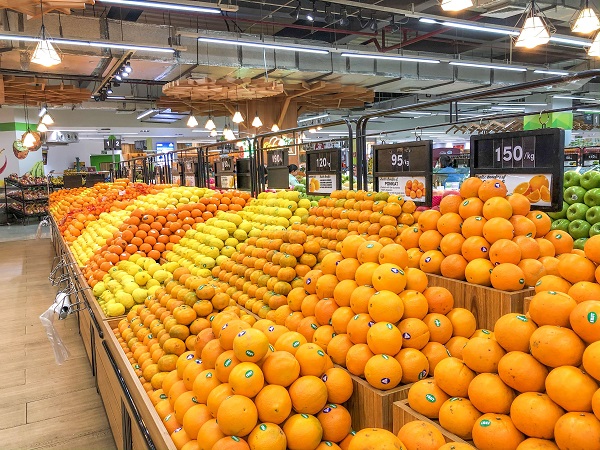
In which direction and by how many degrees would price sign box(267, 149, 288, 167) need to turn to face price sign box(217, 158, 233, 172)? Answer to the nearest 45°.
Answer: approximately 135° to its right

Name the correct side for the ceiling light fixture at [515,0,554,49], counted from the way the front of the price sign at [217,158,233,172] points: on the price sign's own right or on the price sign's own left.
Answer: on the price sign's own left

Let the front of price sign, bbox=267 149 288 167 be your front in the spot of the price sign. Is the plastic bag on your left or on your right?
on your right

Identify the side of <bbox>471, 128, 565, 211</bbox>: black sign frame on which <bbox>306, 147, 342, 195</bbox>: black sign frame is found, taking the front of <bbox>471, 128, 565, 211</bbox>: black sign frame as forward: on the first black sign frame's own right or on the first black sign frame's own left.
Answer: on the first black sign frame's own right

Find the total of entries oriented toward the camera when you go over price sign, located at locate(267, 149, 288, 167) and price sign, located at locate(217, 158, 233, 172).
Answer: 2

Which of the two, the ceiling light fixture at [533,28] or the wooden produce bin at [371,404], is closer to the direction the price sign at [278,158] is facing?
the wooden produce bin

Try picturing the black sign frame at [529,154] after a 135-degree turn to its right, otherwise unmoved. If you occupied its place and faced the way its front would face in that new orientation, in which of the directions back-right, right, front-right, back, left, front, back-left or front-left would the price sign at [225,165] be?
front-left
